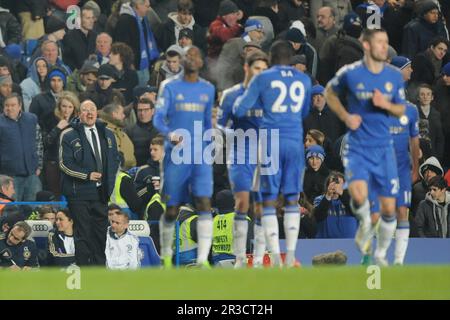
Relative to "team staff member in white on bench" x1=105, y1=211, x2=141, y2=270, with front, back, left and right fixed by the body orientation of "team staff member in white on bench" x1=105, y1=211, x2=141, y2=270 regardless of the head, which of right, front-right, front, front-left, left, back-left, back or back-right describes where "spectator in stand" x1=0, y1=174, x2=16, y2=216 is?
right

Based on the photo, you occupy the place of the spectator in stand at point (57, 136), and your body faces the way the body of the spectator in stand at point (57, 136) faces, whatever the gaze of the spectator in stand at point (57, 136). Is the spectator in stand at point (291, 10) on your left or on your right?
on your left

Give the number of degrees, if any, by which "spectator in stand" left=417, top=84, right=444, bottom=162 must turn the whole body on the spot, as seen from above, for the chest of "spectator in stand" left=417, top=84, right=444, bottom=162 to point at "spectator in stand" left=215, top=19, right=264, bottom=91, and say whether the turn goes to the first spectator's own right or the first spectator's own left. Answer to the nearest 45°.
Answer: approximately 90° to the first spectator's own right

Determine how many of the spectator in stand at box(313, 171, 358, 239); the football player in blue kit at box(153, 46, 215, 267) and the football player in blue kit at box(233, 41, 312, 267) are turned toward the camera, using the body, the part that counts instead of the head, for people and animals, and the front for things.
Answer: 2

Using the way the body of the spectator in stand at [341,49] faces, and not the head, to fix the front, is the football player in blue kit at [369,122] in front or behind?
in front

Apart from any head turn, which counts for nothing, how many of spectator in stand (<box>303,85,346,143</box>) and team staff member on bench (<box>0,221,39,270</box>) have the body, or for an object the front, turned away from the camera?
0
